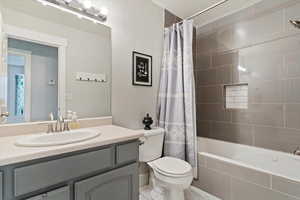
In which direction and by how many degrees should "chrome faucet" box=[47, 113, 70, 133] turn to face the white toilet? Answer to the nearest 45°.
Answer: approximately 90° to its left

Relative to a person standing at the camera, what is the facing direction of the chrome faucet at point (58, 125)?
facing the viewer

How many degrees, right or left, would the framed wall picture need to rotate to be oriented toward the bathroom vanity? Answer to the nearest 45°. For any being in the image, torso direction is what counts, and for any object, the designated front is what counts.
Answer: approximately 45° to its right

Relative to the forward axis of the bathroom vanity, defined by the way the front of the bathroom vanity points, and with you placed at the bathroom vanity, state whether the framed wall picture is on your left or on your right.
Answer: on your left

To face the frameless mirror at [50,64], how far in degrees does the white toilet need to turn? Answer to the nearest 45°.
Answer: approximately 135° to its right

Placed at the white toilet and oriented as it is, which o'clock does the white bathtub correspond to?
The white bathtub is roughly at 10 o'clock from the white toilet.

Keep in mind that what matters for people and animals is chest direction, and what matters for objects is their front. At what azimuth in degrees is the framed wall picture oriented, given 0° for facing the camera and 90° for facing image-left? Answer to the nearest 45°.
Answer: approximately 315°

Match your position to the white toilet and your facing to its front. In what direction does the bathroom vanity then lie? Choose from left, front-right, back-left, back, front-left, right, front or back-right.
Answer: right

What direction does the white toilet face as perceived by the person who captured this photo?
facing the viewer and to the right of the viewer
